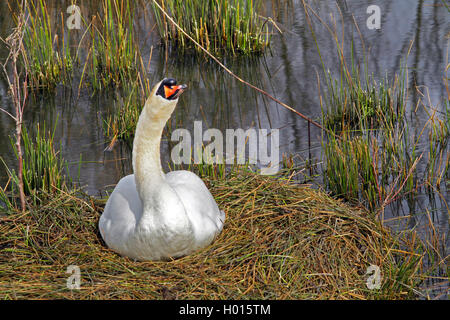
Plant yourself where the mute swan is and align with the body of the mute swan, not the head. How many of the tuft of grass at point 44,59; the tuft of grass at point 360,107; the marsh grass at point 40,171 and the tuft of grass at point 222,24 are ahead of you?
0

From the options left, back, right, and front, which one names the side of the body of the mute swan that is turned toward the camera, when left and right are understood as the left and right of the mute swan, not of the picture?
front

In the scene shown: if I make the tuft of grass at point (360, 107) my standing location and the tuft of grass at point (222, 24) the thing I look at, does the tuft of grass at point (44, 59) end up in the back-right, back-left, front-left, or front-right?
front-left

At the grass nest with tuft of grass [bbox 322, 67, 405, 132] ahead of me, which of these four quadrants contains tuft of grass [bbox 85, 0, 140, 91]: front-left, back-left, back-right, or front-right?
front-left

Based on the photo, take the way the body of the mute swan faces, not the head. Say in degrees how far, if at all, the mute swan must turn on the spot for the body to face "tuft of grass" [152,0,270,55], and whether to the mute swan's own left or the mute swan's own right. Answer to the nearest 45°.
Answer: approximately 180°

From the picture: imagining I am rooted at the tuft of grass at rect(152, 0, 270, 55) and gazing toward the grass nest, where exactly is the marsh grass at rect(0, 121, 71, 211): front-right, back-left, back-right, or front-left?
front-right

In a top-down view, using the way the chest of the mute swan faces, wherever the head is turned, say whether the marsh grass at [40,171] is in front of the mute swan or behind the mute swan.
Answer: behind

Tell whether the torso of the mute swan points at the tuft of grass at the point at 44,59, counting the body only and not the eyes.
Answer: no

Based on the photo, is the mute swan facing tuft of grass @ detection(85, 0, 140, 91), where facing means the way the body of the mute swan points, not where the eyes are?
no

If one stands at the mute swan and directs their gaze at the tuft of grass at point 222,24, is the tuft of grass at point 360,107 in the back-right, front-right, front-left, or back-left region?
front-right

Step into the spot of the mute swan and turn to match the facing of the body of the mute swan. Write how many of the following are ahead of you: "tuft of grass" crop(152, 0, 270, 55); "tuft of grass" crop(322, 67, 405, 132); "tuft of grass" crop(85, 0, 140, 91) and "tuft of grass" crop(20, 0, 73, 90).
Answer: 0

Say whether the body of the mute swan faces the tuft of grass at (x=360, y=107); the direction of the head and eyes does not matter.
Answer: no
